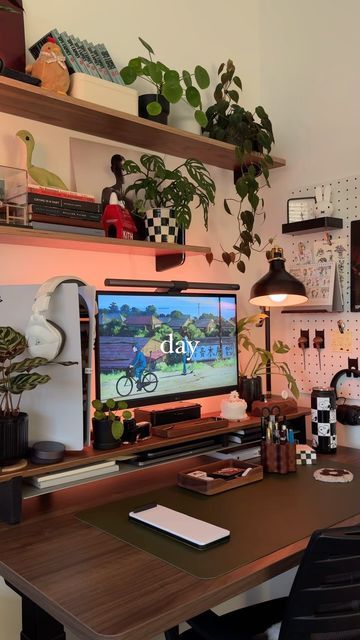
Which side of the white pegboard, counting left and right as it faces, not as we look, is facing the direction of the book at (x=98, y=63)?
front

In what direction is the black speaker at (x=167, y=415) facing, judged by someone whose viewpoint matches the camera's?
facing the viewer and to the right of the viewer

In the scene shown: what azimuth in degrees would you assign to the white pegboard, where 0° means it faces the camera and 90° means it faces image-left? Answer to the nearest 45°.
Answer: approximately 45°

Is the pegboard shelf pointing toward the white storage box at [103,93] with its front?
yes

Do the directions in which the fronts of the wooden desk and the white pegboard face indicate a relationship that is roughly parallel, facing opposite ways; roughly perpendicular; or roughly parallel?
roughly perpendicular

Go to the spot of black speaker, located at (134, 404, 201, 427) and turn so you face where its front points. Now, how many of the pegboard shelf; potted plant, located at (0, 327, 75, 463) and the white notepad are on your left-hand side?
1

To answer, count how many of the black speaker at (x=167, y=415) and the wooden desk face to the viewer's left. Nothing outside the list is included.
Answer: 0

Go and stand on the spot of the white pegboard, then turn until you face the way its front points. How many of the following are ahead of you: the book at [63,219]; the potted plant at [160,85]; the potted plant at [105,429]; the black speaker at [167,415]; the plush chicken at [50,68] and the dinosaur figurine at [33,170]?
6

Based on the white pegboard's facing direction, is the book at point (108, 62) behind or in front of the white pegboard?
in front
